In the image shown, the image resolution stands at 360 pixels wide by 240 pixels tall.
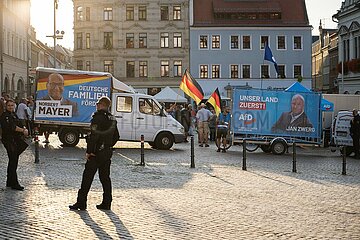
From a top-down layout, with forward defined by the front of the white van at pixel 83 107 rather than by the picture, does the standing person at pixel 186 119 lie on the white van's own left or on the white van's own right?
on the white van's own left

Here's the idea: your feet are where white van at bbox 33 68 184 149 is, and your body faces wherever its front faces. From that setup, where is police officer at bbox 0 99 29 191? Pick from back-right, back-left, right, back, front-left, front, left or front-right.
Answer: right

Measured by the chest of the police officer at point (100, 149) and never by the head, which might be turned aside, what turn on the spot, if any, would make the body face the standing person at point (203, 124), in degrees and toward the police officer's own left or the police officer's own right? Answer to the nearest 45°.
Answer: approximately 90° to the police officer's own right

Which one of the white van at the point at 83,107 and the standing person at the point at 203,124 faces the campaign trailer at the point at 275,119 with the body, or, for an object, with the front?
the white van

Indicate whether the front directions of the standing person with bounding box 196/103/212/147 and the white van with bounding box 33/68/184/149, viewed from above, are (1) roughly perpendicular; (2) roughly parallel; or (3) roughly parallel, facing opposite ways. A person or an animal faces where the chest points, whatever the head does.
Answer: roughly perpendicular

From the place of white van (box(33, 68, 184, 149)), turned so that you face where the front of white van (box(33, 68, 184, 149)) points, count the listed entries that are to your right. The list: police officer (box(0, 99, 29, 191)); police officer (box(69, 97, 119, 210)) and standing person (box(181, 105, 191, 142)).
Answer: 2

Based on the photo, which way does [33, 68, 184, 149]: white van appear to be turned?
to the viewer's right

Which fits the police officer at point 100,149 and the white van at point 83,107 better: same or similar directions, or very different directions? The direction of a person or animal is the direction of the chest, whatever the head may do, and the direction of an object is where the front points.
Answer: very different directions
